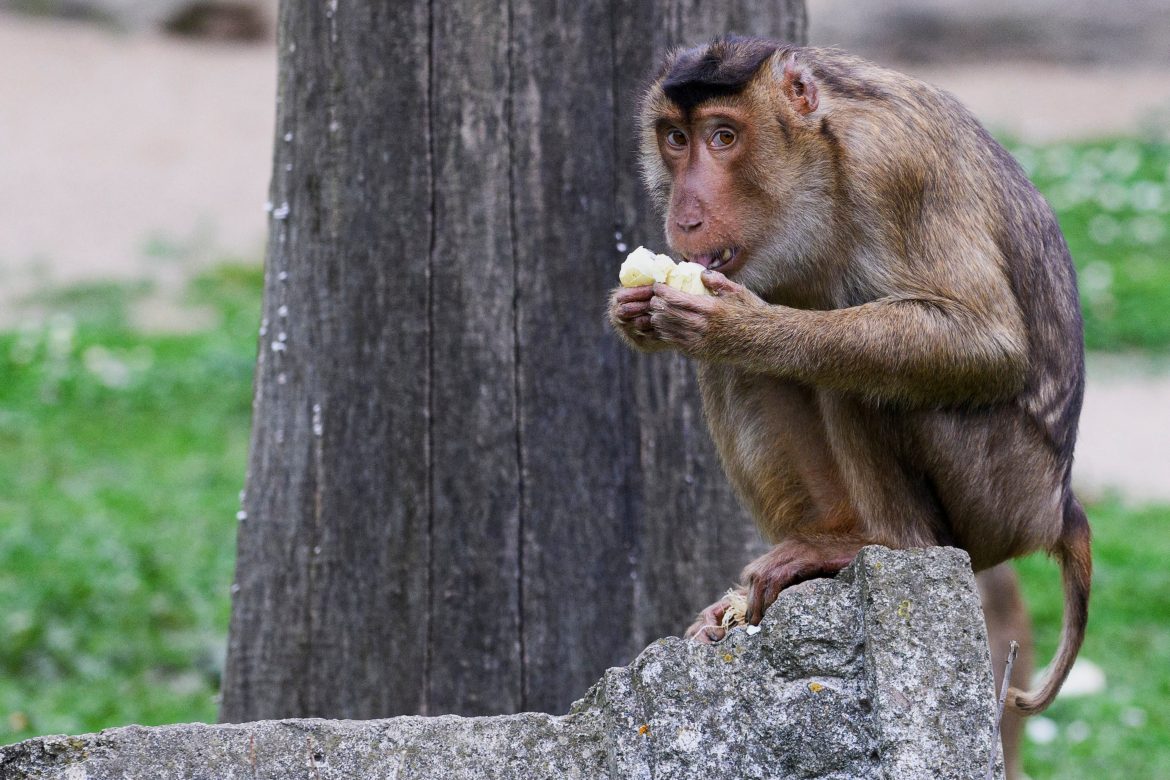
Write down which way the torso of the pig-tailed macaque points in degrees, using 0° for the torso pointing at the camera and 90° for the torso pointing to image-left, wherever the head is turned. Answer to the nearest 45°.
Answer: approximately 90°

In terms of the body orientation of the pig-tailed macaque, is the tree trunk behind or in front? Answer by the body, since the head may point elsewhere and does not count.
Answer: in front
